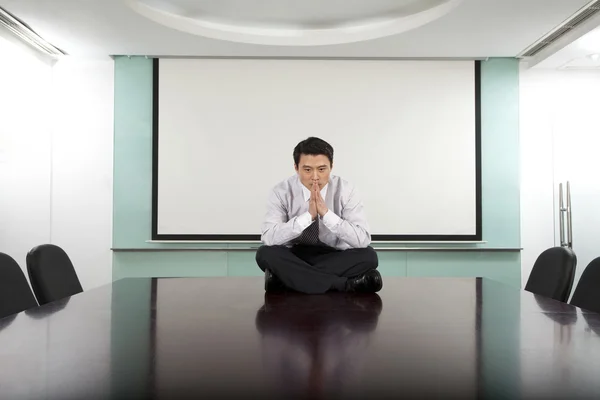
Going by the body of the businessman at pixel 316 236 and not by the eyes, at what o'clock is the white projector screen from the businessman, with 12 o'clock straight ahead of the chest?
The white projector screen is roughly at 6 o'clock from the businessman.

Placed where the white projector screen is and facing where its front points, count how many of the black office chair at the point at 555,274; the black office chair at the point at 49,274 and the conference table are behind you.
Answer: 0

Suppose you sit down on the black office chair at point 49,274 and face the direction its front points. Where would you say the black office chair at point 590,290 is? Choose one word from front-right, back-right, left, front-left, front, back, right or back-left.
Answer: front

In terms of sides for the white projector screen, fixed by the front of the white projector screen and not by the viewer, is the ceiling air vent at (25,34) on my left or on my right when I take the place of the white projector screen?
on my right

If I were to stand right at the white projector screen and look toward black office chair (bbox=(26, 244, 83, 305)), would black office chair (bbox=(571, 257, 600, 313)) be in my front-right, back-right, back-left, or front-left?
front-left

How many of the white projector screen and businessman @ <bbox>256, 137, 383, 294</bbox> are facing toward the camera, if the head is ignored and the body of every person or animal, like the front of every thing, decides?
2

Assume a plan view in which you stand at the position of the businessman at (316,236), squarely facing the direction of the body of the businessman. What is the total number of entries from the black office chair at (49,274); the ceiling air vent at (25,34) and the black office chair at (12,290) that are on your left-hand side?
0

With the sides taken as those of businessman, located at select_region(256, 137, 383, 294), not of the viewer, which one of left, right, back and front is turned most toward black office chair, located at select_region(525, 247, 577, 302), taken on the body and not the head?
left

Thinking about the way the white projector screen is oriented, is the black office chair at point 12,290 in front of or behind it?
in front

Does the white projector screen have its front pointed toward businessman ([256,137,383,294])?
yes

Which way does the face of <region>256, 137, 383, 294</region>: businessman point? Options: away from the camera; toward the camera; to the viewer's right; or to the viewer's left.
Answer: toward the camera

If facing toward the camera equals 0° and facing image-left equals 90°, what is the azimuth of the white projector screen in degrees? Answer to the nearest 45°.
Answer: approximately 0°

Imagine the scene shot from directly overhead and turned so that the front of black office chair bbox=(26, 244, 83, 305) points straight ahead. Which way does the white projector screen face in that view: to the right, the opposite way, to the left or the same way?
to the right

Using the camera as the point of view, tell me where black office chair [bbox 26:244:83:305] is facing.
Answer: facing the viewer and to the right of the viewer

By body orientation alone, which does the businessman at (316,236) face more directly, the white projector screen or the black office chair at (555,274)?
the black office chair

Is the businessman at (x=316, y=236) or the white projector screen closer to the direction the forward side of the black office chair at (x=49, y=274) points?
the businessman

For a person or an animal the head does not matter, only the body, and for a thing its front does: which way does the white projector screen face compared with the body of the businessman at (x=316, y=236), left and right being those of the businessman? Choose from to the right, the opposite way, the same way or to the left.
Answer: the same way

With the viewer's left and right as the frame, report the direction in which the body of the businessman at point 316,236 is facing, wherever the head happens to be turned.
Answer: facing the viewer

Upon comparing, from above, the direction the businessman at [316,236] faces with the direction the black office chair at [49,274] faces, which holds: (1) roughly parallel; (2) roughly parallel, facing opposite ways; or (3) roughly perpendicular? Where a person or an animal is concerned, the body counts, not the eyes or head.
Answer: roughly perpendicular
